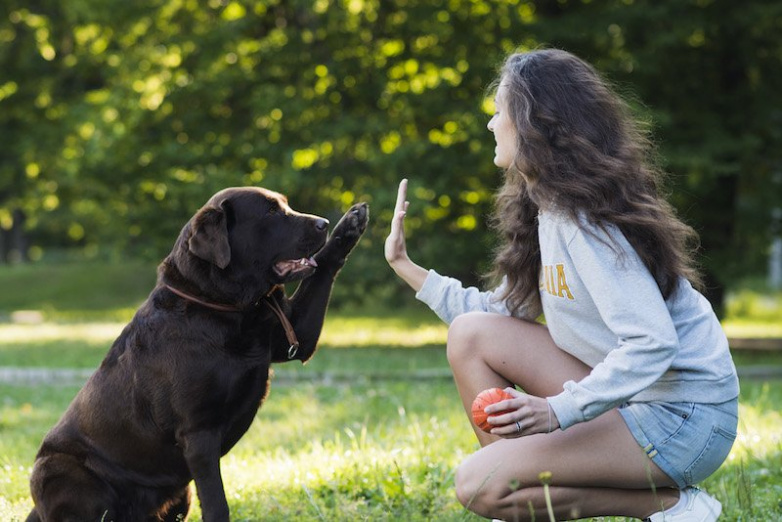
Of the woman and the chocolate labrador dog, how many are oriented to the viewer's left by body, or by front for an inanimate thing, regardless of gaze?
1

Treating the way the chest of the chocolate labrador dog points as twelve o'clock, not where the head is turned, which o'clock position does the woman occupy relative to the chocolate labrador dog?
The woman is roughly at 1 o'clock from the chocolate labrador dog.

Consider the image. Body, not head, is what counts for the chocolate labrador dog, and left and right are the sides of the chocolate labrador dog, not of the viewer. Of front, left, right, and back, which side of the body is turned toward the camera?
right

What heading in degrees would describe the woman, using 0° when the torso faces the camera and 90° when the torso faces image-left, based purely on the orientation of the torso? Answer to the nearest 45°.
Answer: approximately 90°

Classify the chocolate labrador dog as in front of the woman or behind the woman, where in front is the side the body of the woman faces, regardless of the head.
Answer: in front

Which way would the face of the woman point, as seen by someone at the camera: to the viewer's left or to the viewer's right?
to the viewer's left

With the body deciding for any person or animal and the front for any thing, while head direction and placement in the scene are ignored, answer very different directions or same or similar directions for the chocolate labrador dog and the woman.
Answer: very different directions
